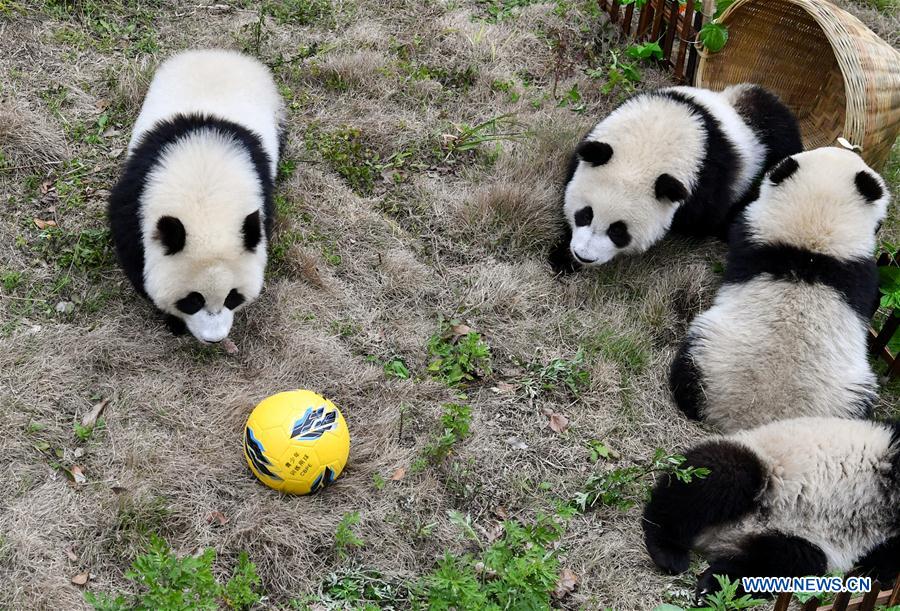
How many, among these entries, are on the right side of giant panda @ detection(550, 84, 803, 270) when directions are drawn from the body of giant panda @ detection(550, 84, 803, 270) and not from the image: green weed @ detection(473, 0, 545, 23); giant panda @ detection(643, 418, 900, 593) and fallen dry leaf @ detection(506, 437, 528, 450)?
1

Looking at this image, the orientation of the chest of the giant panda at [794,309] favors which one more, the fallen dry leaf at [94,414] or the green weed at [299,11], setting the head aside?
the green weed

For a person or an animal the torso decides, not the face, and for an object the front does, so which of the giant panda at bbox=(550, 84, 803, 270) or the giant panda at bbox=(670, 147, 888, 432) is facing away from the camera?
the giant panda at bbox=(670, 147, 888, 432)

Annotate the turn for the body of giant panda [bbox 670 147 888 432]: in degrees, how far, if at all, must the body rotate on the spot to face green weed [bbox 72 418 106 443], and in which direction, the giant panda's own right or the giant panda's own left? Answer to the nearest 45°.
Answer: approximately 135° to the giant panda's own left

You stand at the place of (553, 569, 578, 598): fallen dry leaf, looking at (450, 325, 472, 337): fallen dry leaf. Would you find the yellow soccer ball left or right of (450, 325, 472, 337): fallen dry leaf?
left

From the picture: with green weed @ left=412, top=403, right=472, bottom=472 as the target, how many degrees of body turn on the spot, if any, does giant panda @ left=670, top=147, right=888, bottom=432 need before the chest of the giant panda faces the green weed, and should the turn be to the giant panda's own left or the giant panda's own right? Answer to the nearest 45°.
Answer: approximately 135° to the giant panda's own left

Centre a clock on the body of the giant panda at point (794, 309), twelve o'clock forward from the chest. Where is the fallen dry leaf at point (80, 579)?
The fallen dry leaf is roughly at 7 o'clock from the giant panda.

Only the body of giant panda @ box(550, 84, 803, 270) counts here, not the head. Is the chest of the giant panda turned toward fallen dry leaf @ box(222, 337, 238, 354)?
yes

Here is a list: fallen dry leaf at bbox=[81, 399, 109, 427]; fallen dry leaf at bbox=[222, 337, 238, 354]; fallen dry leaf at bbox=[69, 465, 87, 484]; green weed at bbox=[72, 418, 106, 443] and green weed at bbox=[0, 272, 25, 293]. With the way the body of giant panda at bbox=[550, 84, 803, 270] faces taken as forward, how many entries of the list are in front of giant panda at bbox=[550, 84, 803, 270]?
5

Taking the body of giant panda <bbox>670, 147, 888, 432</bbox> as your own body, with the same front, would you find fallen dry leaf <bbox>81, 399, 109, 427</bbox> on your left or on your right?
on your left

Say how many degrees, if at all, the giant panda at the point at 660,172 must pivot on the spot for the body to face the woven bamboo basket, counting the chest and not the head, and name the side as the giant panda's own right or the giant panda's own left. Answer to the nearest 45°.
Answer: approximately 135° to the giant panda's own right

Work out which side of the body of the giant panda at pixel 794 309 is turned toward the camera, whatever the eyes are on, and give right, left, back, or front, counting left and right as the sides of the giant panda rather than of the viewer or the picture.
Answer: back

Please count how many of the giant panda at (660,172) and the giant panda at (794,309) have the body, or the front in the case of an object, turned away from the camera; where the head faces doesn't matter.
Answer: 1

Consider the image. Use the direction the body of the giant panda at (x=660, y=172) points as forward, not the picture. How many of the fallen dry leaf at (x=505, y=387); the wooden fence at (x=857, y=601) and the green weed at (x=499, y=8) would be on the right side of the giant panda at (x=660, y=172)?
1

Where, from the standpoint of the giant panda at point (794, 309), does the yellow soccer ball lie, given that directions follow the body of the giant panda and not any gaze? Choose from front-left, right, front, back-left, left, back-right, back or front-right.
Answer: back-left

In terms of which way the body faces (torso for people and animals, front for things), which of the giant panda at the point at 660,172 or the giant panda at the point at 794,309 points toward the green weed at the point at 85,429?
the giant panda at the point at 660,172

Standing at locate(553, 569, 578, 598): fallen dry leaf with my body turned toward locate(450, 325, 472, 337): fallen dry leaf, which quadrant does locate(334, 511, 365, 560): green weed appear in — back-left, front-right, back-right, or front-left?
front-left

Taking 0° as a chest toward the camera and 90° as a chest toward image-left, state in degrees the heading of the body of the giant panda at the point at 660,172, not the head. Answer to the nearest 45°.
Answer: approximately 45°

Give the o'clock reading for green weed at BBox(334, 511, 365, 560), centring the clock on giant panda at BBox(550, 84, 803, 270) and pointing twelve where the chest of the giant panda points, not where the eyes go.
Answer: The green weed is roughly at 11 o'clock from the giant panda.

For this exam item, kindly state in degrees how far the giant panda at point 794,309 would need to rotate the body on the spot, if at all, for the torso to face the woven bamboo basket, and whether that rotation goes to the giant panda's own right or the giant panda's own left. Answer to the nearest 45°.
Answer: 0° — it already faces it

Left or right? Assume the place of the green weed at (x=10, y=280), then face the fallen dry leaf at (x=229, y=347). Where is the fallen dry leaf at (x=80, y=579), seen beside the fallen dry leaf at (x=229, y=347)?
right
